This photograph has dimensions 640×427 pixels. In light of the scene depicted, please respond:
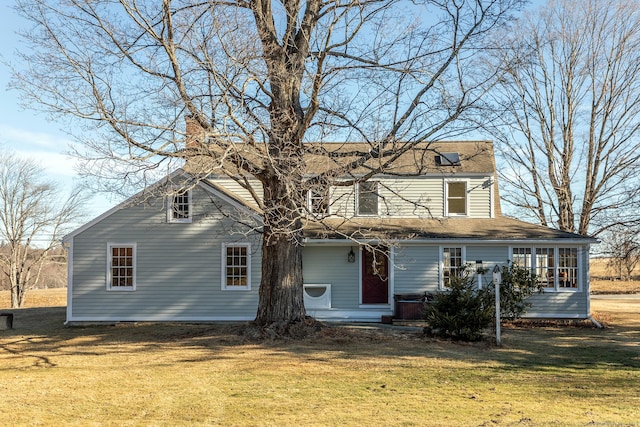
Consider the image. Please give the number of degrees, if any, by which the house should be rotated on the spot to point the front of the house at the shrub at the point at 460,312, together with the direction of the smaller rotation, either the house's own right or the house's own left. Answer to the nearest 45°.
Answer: approximately 45° to the house's own left

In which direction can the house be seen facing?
toward the camera

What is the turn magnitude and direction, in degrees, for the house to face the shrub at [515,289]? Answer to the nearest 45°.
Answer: approximately 90° to its left
